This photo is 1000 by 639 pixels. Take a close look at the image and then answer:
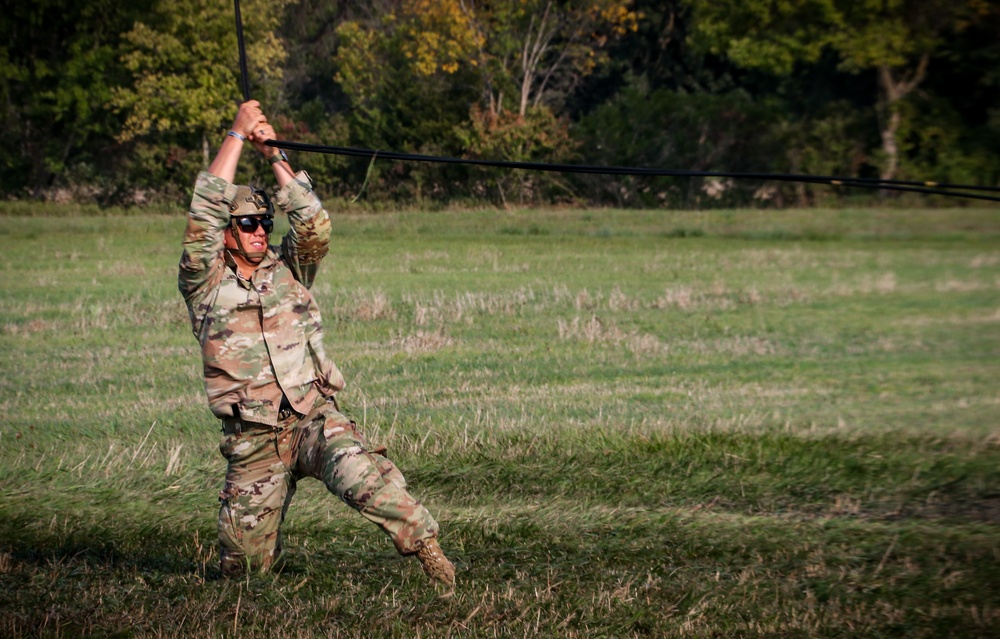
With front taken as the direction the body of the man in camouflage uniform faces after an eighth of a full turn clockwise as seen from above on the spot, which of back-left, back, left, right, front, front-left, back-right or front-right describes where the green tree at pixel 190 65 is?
back

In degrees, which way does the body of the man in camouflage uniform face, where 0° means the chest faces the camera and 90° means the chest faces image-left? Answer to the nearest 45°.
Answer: approximately 315°

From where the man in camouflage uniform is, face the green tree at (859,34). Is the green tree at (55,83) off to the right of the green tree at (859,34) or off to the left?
left

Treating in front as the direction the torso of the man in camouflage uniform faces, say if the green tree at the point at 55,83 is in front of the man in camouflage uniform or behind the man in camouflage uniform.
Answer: behind

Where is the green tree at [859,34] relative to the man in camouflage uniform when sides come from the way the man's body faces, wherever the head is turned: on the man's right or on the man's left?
on the man's left
